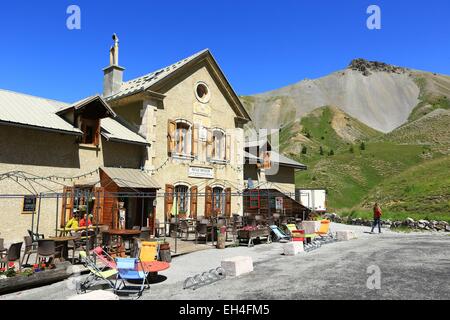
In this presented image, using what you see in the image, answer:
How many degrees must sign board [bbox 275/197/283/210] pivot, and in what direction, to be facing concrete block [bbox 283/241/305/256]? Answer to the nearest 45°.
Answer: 0° — it already faces it

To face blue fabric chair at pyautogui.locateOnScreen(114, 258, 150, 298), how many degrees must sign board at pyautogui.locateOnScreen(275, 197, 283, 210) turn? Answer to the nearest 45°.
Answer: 0° — it already faces it

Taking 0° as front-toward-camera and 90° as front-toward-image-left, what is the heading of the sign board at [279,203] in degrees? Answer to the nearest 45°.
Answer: approximately 0°

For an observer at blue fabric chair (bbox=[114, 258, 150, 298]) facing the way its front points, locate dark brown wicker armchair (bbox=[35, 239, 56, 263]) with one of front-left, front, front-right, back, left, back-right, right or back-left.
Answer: back

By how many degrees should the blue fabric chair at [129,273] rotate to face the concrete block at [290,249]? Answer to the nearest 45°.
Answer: approximately 90° to its left

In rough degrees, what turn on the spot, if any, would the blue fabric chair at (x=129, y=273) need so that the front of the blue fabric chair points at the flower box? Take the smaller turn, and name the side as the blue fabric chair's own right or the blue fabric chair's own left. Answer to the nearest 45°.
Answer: approximately 135° to the blue fabric chair's own right

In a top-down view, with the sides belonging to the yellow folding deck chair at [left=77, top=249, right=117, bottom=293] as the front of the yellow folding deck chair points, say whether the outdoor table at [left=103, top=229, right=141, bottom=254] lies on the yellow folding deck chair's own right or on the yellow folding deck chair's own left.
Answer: on the yellow folding deck chair's own left
